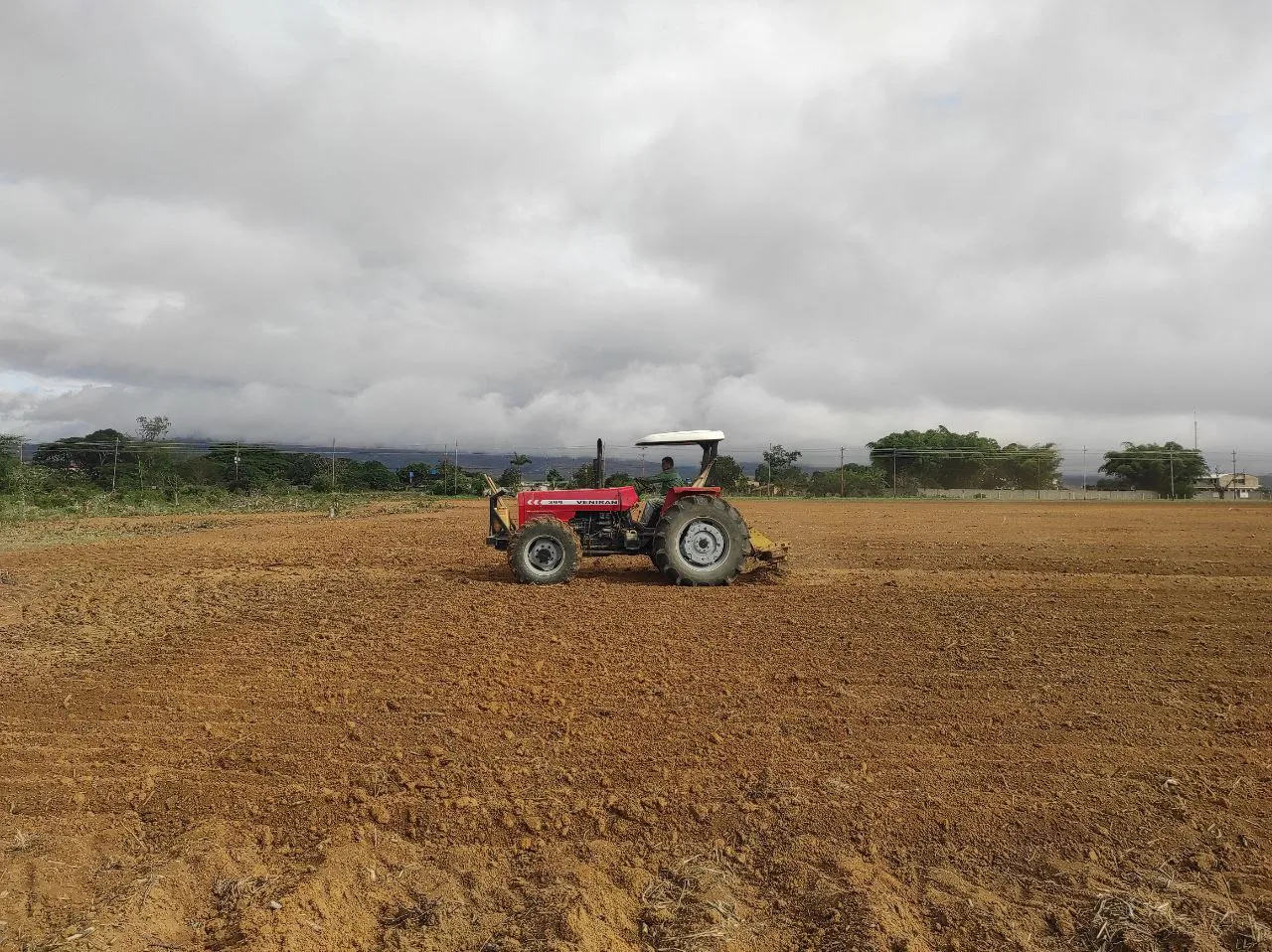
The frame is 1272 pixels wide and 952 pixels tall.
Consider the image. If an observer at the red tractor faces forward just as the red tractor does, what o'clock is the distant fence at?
The distant fence is roughly at 4 o'clock from the red tractor.

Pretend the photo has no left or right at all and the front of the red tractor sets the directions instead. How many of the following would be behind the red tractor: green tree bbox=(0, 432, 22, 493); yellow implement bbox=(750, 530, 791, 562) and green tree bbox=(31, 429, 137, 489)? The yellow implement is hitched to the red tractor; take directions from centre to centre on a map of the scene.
1

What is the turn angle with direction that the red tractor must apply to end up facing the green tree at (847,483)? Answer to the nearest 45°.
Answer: approximately 90° to its right

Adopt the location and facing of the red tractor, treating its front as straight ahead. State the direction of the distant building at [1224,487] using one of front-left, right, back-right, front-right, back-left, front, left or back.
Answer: back-right

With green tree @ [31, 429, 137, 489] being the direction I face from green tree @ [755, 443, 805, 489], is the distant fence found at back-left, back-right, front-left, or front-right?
back-left

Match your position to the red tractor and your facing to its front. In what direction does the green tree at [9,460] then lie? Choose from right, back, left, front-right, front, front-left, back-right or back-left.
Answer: front-right

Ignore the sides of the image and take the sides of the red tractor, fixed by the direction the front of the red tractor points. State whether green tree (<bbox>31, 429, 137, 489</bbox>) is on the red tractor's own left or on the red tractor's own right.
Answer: on the red tractor's own right

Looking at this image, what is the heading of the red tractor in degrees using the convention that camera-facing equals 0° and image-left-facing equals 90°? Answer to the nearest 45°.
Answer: approximately 90°

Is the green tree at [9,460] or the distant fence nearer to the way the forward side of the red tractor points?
the green tree
